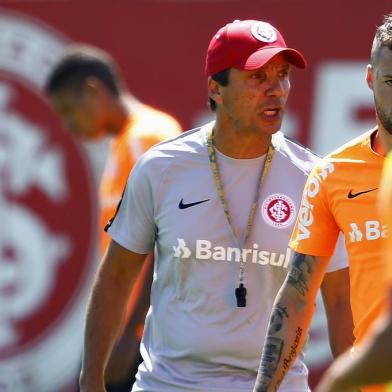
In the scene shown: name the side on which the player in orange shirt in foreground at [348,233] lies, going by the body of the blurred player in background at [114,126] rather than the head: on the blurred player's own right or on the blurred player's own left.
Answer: on the blurred player's own left
